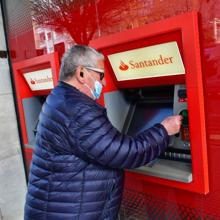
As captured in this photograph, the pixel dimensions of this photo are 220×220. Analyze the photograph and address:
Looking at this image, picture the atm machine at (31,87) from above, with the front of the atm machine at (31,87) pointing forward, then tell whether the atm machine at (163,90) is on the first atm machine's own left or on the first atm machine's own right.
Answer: on the first atm machine's own left

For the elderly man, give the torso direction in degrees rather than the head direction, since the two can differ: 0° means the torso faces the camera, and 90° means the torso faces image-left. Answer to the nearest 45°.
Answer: approximately 225°

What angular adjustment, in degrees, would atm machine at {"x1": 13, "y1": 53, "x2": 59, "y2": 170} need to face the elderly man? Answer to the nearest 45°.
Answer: approximately 45° to its left

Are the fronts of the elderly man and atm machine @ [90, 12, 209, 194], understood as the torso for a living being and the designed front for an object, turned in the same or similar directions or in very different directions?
very different directions

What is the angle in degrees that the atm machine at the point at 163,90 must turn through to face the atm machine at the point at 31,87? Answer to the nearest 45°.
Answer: approximately 90° to its right

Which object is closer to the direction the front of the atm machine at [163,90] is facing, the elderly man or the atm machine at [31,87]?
the elderly man

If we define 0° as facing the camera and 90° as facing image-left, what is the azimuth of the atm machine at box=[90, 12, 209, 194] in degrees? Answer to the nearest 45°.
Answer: approximately 45°

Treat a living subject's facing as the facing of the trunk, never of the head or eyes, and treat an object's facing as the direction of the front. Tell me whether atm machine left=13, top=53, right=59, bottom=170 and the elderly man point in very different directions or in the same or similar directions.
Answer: very different directions
